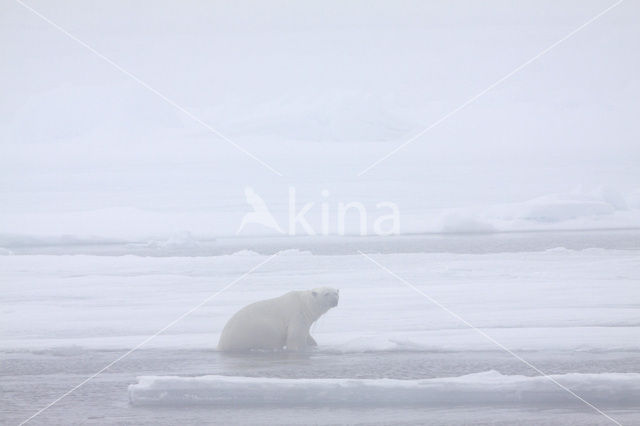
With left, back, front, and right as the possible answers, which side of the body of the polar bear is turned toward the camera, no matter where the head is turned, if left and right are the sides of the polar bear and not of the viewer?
right

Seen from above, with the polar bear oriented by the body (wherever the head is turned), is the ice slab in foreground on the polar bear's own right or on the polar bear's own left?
on the polar bear's own right
